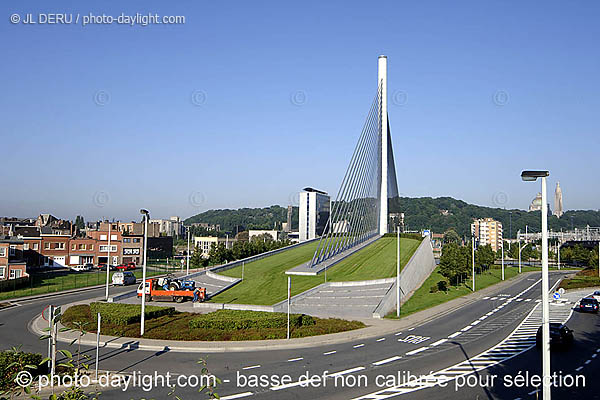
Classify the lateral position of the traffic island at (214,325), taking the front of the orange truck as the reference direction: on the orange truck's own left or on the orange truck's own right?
on the orange truck's own left

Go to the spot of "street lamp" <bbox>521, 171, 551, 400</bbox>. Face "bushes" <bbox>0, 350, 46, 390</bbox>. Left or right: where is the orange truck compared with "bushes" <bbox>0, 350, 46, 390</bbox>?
right

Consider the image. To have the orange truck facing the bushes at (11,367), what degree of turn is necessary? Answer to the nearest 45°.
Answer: approximately 90° to its left

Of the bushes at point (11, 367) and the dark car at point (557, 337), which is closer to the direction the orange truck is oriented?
the bushes

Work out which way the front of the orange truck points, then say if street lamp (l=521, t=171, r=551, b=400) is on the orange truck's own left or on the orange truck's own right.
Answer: on the orange truck's own left

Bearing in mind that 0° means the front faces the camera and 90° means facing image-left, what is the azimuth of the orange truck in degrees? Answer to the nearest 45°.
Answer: approximately 90°

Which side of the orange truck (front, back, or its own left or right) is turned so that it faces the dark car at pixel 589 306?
back

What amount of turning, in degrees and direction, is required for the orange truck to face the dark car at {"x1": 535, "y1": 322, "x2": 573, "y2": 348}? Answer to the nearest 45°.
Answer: approximately 135° to its left
